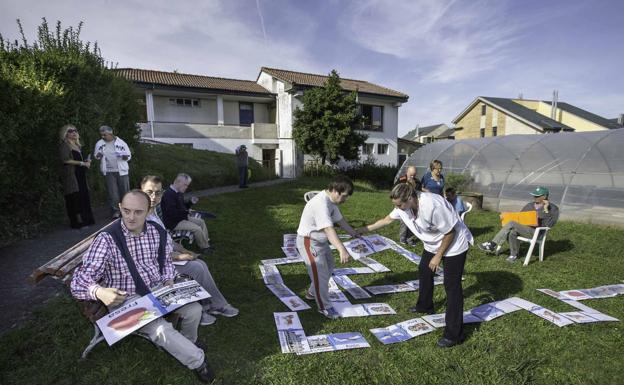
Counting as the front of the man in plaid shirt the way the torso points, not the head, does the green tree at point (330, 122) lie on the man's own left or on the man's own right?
on the man's own left

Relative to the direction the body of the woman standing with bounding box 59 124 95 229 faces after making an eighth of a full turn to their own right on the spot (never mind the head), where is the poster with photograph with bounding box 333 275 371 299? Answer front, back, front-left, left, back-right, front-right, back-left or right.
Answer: front-left

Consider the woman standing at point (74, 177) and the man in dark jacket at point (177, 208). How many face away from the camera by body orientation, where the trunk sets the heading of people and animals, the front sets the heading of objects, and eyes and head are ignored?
0

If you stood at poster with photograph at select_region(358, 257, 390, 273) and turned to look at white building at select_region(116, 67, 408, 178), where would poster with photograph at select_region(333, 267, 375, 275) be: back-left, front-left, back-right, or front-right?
back-left

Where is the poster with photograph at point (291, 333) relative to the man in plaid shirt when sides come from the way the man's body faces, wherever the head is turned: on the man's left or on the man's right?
on the man's left

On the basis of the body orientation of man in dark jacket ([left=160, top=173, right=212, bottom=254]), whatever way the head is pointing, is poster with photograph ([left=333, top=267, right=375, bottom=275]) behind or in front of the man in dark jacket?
in front

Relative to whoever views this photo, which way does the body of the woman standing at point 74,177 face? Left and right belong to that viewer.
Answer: facing the viewer and to the right of the viewer

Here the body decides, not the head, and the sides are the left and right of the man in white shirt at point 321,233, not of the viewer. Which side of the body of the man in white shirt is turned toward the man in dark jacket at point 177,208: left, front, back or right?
back

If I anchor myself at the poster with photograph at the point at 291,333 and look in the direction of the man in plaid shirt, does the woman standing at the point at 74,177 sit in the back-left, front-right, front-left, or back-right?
front-right

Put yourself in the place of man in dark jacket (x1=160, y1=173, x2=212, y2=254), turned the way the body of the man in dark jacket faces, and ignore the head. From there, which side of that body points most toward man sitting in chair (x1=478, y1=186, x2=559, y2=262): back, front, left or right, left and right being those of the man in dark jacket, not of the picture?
front

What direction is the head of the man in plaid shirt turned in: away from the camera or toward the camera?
toward the camera

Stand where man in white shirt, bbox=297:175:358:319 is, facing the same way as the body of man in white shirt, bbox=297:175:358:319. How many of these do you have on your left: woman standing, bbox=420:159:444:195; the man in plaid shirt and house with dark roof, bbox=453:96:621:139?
2

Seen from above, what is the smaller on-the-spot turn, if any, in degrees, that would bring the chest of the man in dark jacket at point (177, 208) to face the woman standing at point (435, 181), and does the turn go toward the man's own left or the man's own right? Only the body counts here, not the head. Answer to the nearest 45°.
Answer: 0° — they already face them

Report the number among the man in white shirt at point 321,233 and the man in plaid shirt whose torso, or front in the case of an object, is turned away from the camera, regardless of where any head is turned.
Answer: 0

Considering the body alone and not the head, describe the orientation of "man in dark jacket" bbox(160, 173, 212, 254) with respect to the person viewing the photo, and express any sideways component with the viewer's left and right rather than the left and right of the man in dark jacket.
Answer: facing to the right of the viewer

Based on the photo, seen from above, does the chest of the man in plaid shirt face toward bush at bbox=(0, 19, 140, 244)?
no
